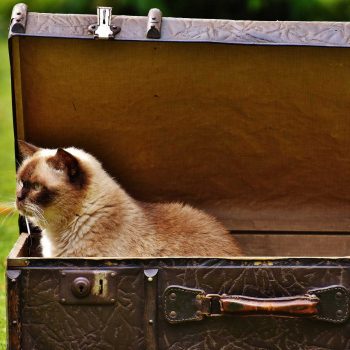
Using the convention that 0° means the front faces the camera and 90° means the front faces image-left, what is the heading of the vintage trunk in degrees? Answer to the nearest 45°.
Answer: approximately 0°

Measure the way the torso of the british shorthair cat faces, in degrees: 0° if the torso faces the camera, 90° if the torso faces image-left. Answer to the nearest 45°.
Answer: approximately 90°
